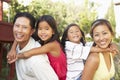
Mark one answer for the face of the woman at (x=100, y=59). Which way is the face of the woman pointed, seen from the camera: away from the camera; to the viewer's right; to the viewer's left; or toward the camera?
toward the camera

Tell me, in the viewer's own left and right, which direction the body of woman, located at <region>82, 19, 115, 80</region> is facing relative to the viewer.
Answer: facing the viewer and to the right of the viewer

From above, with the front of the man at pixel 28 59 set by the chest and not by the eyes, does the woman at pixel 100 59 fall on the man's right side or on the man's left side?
on the man's left side

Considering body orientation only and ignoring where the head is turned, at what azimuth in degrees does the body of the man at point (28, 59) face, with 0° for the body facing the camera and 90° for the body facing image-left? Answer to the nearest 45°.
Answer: approximately 45°

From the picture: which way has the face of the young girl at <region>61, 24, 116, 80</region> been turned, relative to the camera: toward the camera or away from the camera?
toward the camera

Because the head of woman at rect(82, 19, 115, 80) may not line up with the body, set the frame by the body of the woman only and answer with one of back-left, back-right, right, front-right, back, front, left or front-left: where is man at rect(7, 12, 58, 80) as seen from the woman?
back-right

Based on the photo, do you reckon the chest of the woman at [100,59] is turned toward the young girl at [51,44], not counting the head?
no
